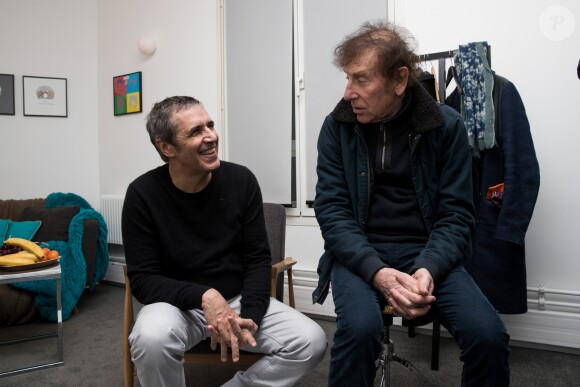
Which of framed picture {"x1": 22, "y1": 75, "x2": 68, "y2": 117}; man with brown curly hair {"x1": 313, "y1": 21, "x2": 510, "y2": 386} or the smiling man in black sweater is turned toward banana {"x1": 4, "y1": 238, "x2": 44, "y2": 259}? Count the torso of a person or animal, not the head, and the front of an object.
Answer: the framed picture

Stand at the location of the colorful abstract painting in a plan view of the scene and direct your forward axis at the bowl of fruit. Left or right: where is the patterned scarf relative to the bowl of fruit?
left

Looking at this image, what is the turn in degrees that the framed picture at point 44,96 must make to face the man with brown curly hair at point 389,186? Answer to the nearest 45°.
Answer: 0° — it already faces them

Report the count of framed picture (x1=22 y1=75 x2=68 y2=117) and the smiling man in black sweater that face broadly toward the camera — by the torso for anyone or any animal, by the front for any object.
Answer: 2

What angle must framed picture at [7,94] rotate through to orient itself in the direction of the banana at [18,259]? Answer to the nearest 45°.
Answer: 0° — it already faces it

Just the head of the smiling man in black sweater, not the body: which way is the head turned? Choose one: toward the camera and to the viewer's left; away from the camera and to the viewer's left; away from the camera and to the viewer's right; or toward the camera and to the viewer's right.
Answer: toward the camera and to the viewer's right
